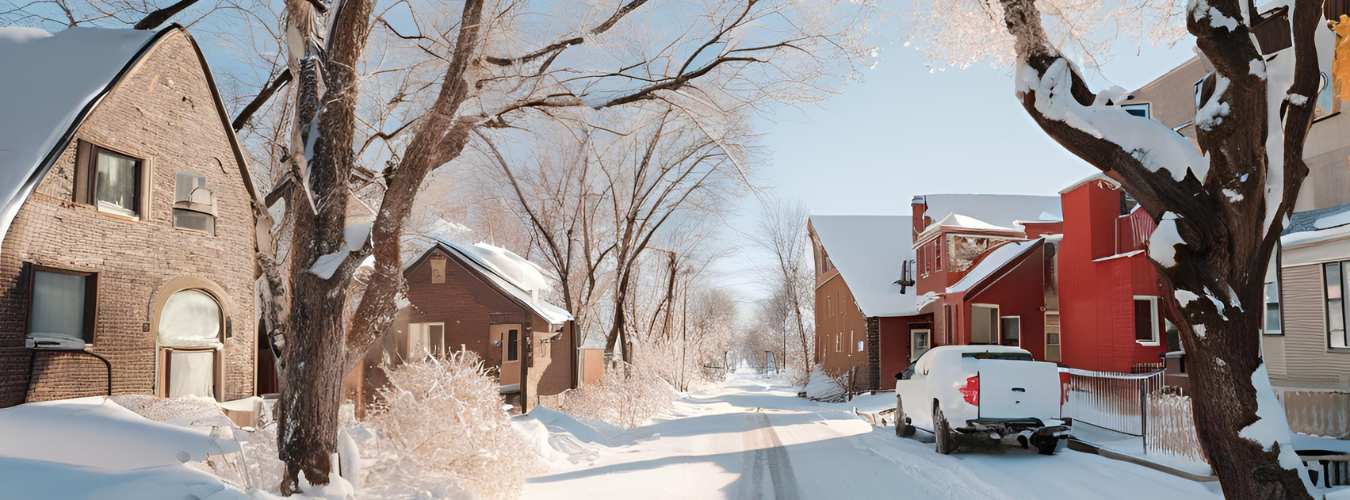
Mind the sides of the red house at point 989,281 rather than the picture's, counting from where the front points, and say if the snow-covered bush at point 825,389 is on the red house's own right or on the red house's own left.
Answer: on the red house's own right

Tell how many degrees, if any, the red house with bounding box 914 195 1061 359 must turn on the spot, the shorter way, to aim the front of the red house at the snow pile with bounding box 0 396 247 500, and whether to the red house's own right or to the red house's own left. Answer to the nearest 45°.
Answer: approximately 45° to the red house's own left

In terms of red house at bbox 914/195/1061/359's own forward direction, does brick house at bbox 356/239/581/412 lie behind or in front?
in front

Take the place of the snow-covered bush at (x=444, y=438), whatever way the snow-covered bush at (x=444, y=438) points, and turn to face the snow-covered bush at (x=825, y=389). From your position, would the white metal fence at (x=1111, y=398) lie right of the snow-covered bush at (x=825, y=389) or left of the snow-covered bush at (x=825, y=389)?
right

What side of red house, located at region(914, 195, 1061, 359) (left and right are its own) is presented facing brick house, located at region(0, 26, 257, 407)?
front

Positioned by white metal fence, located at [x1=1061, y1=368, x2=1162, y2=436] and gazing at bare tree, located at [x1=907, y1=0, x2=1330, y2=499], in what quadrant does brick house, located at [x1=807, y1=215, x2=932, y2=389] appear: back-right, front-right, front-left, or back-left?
back-right

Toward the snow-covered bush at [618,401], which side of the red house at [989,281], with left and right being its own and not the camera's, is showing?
front

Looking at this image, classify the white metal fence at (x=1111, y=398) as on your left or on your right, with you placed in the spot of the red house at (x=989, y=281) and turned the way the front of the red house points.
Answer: on your left

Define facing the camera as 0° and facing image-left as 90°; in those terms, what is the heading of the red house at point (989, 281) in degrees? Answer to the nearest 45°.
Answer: approximately 45°

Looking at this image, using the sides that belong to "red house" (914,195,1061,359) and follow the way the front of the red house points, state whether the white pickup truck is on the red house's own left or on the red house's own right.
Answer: on the red house's own left

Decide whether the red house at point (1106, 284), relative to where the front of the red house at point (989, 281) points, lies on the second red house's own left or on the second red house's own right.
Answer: on the second red house's own left

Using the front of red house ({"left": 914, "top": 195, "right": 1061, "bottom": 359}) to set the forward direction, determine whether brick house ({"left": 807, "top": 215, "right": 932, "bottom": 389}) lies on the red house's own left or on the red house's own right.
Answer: on the red house's own right
